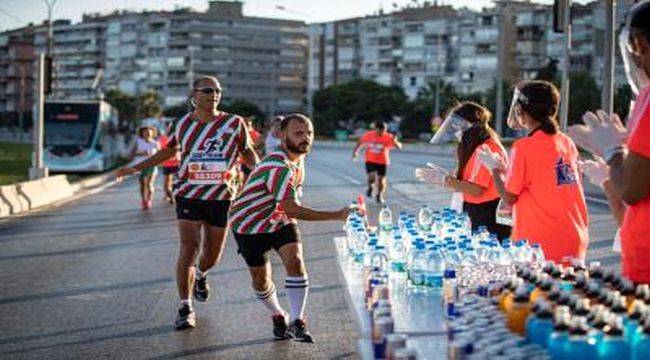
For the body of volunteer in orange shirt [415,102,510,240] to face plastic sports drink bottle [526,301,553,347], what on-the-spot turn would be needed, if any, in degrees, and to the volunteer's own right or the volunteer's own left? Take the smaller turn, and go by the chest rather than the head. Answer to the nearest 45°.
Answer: approximately 90° to the volunteer's own left

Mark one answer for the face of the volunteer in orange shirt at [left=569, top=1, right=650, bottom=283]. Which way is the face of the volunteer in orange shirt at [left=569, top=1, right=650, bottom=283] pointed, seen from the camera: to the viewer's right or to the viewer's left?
to the viewer's left

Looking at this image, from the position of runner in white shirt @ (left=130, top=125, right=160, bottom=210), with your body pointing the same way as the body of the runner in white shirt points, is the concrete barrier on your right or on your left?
on your right

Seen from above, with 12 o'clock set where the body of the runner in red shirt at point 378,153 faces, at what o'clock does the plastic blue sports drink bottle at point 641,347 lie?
The plastic blue sports drink bottle is roughly at 12 o'clock from the runner in red shirt.

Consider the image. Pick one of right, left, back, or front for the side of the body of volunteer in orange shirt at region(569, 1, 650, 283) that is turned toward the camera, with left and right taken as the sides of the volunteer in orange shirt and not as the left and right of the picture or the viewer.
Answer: left

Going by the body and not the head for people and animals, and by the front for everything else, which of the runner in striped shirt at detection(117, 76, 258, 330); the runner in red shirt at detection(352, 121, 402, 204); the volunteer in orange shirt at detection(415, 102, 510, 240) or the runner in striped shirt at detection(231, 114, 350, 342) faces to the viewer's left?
the volunteer in orange shirt

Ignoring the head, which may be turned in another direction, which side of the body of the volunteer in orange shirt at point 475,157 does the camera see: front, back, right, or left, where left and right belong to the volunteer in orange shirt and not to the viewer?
left

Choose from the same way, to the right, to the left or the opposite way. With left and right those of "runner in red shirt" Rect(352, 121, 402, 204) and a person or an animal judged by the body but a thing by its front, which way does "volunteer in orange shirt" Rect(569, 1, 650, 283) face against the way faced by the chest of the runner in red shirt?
to the right

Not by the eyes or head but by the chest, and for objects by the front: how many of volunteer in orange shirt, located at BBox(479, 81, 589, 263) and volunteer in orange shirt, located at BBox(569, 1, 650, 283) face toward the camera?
0

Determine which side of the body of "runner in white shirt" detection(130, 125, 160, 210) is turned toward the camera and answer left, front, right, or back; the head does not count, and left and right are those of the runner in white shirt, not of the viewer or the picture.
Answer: front

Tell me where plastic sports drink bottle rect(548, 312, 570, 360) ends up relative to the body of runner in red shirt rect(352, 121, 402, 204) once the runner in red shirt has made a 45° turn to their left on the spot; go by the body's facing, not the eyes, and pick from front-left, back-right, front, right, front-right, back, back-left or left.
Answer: front-right

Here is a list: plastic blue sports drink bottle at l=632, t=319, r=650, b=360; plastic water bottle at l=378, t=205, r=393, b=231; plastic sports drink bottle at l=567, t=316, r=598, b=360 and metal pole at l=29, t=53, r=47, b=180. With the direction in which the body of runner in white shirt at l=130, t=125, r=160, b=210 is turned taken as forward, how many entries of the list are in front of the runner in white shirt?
3

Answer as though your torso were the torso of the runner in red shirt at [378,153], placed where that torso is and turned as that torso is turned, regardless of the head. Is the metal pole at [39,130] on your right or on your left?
on your right

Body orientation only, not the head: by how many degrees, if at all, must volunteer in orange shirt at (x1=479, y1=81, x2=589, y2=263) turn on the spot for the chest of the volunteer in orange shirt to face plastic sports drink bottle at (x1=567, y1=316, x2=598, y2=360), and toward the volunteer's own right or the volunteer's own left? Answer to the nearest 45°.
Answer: approximately 135° to the volunteer's own left

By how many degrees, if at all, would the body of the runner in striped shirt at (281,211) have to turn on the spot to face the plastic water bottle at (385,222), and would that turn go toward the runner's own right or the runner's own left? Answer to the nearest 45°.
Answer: approximately 90° to the runner's own left

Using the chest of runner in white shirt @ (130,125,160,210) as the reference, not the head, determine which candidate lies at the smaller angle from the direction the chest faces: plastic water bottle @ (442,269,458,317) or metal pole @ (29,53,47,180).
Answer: the plastic water bottle

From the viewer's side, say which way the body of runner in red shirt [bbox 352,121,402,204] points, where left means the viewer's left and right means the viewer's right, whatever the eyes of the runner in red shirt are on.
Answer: facing the viewer
